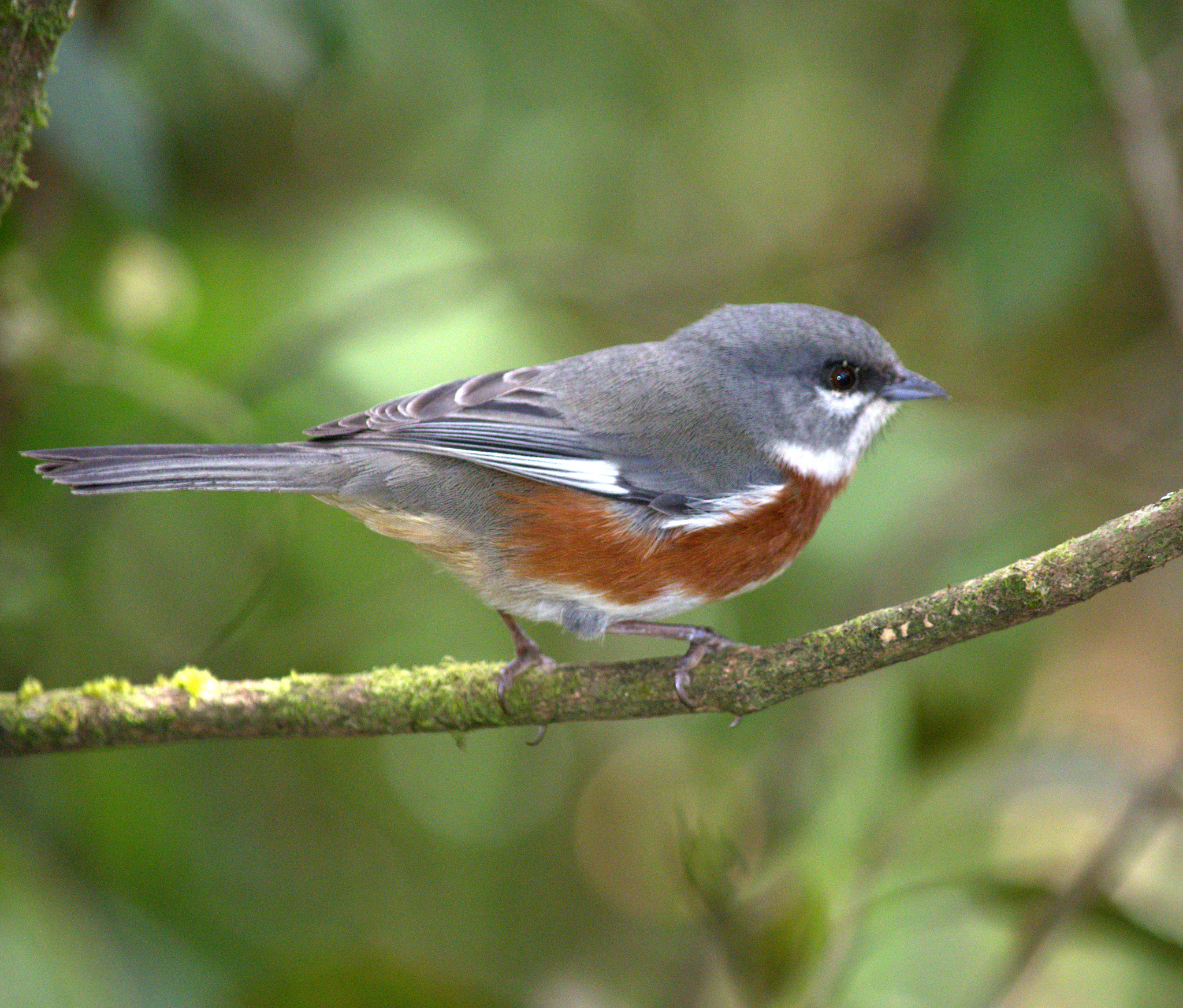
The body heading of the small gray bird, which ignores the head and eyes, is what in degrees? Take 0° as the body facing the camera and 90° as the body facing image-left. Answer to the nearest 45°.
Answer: approximately 270°
